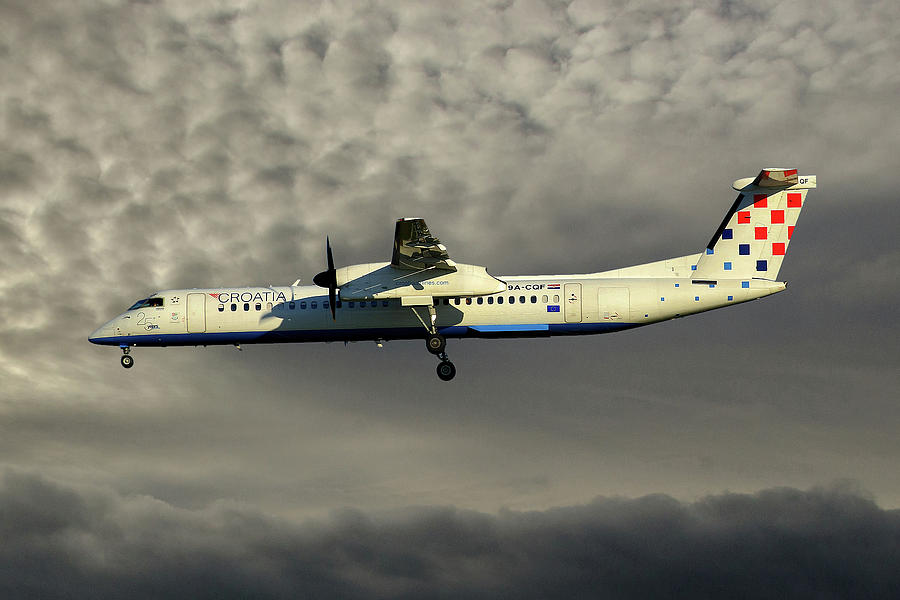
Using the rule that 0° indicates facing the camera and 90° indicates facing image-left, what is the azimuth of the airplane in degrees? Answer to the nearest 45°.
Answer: approximately 90°
